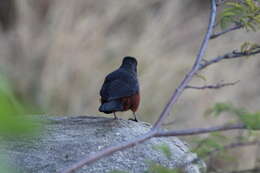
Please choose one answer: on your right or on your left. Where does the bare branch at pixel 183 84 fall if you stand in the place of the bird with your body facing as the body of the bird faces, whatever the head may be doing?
on your right

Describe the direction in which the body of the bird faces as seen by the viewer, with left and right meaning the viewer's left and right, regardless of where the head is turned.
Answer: facing away from the viewer and to the right of the viewer

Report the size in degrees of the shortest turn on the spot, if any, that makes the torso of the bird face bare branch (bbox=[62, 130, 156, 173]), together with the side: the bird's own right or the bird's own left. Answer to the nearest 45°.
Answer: approximately 135° to the bird's own right

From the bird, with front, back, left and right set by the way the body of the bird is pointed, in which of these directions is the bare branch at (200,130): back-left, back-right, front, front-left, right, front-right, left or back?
back-right
